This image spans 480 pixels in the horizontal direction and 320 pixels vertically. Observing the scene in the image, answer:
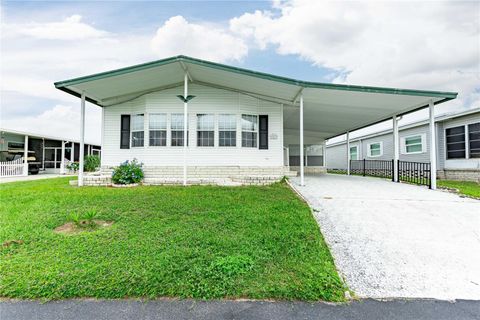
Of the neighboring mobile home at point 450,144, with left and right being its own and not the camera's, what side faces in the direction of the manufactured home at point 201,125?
right

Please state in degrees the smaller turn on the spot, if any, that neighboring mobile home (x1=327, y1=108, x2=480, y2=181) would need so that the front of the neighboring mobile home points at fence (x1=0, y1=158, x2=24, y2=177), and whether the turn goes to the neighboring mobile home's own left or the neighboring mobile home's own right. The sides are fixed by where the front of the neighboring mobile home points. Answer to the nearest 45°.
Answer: approximately 90° to the neighboring mobile home's own right

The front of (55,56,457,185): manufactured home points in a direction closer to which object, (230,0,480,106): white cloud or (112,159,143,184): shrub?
the shrub

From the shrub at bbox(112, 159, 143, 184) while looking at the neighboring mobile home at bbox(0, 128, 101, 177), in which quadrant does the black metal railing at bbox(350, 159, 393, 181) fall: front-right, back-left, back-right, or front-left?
back-right

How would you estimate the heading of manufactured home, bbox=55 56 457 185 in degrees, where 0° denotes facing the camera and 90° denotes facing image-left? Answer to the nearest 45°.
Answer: approximately 0°
